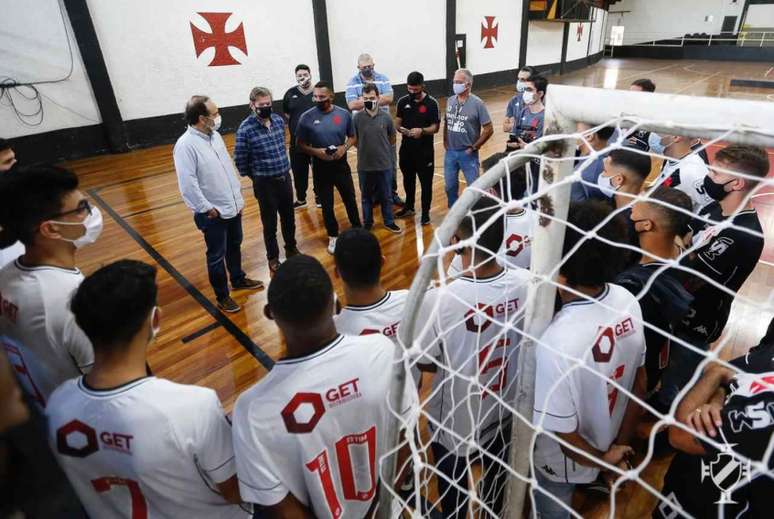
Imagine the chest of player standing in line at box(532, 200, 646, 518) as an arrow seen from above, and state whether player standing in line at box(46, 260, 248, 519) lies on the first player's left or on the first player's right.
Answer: on the first player's left

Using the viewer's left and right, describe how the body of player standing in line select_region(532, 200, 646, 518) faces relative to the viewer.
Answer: facing away from the viewer and to the left of the viewer

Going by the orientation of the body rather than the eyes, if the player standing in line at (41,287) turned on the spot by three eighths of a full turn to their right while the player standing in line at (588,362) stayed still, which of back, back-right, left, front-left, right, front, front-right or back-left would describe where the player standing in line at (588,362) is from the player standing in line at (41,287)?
front-left

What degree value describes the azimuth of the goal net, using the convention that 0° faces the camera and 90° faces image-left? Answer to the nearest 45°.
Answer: approximately 225°

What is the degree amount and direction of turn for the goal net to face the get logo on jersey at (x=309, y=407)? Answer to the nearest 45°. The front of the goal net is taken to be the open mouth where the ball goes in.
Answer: approximately 180°

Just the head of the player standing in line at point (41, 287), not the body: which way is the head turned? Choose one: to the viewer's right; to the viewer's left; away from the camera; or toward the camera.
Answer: to the viewer's right

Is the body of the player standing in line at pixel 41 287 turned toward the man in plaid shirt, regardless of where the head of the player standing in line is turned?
yes

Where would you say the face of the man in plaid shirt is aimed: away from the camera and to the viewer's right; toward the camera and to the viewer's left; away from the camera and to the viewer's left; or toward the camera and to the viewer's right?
toward the camera and to the viewer's right

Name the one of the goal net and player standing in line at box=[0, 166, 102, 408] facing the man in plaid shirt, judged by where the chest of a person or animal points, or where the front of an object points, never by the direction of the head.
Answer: the player standing in line

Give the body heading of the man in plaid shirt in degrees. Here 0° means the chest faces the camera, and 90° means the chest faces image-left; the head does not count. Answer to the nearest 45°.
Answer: approximately 315°
